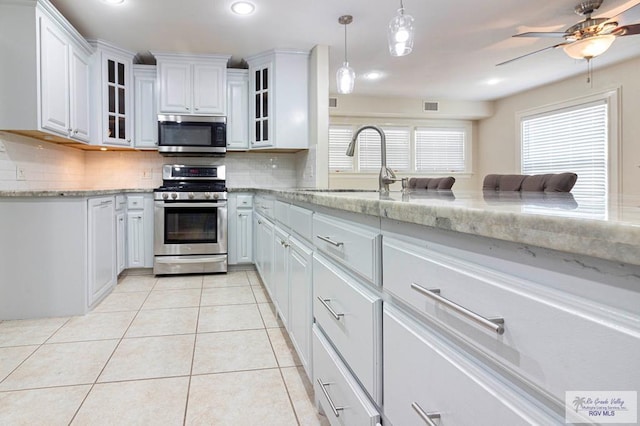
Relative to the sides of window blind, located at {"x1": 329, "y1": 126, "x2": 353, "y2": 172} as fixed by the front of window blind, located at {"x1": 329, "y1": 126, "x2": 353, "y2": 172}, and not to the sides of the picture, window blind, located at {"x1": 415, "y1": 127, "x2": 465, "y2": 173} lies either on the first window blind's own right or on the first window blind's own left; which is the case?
on the first window blind's own left

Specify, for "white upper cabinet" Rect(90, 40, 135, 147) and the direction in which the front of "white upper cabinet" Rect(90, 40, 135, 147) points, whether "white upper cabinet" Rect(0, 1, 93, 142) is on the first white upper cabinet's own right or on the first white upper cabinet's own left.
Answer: on the first white upper cabinet's own right
